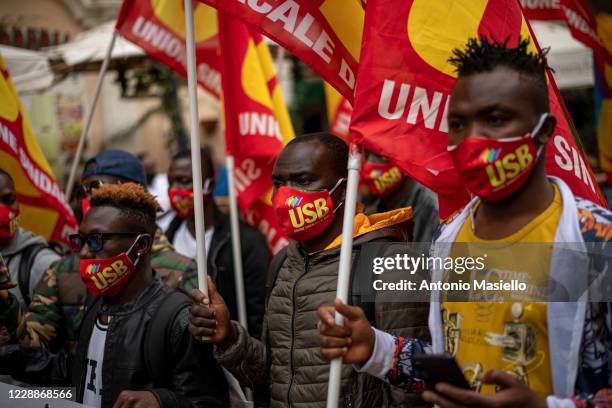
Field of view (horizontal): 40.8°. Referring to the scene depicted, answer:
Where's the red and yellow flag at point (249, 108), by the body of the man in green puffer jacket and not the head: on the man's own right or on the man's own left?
on the man's own right

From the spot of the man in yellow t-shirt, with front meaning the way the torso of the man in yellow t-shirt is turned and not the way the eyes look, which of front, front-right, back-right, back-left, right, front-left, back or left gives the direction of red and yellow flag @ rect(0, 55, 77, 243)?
right

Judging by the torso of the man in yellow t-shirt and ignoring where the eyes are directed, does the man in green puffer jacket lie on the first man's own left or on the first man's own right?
on the first man's own right

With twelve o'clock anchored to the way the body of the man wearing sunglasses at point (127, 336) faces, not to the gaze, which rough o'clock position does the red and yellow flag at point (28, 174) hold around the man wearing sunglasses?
The red and yellow flag is roughly at 4 o'clock from the man wearing sunglasses.

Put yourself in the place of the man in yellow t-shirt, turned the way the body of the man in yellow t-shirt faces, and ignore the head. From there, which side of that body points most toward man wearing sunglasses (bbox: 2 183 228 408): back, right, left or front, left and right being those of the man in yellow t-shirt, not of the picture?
right

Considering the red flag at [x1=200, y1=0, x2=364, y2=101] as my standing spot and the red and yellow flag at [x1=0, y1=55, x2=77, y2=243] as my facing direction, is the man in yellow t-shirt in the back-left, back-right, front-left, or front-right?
back-left

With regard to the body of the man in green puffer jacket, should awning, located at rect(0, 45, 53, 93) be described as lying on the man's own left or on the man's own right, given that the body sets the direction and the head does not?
on the man's own right

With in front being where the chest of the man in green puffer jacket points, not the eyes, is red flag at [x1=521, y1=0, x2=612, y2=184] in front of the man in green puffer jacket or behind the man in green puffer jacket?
behind

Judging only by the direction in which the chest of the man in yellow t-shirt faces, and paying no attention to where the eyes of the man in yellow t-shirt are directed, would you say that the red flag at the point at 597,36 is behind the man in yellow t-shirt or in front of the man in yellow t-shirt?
behind

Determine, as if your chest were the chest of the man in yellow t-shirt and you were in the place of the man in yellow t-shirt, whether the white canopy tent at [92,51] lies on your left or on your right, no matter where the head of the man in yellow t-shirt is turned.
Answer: on your right
